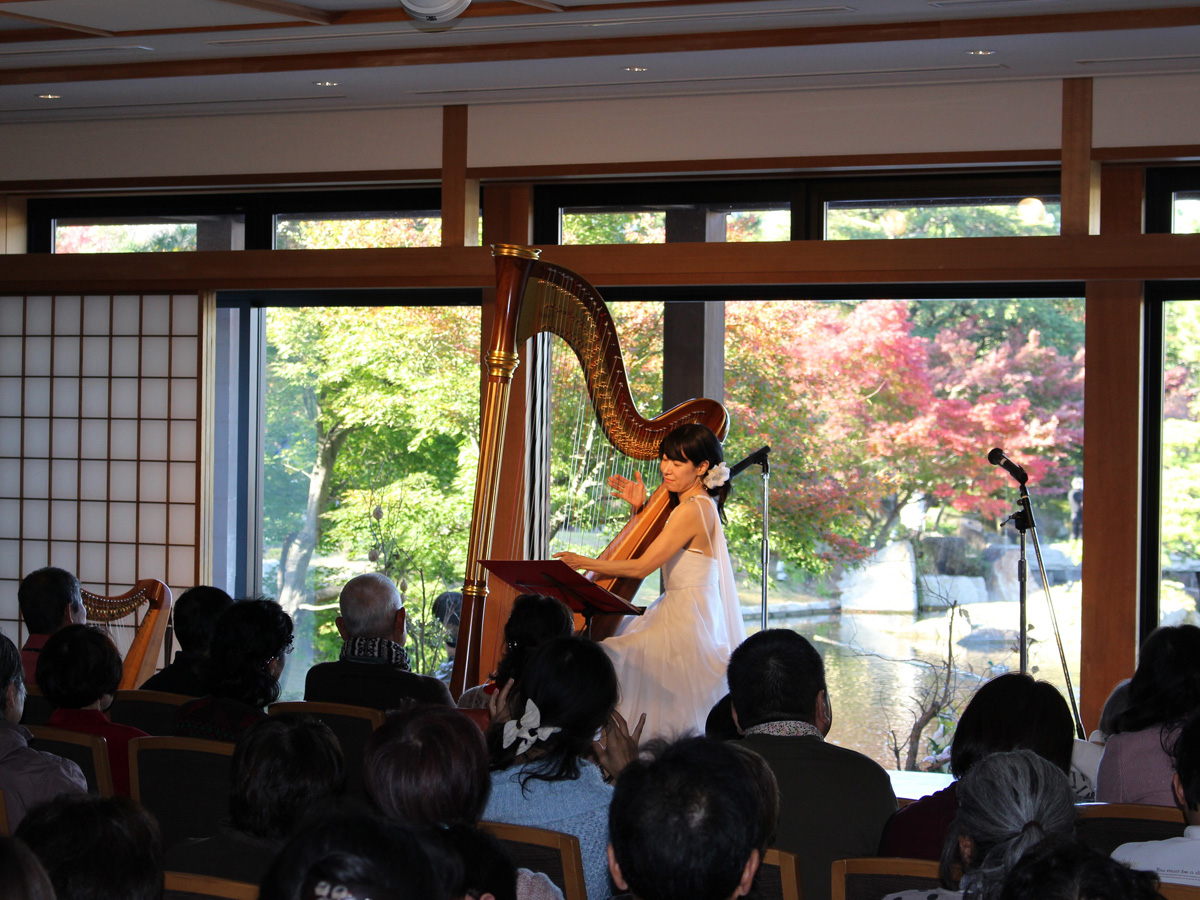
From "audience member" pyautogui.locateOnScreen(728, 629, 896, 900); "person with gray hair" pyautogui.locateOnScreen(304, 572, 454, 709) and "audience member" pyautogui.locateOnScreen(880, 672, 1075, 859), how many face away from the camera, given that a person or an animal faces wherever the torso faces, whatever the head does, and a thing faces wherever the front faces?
3

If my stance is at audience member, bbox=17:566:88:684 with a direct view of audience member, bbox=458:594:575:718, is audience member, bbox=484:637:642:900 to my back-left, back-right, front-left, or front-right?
front-right

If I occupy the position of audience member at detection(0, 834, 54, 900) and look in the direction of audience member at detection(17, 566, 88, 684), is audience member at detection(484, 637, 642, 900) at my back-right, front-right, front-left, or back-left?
front-right

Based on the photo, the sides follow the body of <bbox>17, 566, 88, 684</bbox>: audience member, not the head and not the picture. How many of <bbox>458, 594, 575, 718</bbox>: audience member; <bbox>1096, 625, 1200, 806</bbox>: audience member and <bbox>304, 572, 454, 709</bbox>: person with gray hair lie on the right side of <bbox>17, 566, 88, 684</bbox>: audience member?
3

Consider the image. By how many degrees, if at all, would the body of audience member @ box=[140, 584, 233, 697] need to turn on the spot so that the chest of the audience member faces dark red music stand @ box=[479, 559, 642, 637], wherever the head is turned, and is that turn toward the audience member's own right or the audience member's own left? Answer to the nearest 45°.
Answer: approximately 45° to the audience member's own right

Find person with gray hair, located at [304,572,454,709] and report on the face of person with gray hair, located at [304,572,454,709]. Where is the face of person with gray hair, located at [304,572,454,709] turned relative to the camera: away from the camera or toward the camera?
away from the camera

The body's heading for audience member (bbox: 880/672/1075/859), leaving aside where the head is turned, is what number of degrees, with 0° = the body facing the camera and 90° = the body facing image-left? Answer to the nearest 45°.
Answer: approximately 180°

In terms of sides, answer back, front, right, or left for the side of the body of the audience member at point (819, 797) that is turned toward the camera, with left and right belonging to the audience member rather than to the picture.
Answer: back

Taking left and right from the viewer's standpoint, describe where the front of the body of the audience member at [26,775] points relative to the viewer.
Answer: facing away from the viewer and to the right of the viewer

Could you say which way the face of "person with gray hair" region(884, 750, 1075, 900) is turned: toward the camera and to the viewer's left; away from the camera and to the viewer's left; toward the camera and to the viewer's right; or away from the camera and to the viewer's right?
away from the camera and to the viewer's left

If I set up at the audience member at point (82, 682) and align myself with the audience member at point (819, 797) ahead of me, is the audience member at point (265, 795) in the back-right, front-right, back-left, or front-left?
front-right

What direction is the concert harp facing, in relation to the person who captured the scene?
facing to the left of the viewer

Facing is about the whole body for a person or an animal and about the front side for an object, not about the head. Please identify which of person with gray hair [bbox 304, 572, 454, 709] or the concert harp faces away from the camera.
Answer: the person with gray hair

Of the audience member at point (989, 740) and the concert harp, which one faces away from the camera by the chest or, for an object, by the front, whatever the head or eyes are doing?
the audience member

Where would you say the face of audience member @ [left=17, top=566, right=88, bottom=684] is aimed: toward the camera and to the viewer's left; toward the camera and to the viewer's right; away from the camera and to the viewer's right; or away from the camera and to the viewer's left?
away from the camera and to the viewer's right

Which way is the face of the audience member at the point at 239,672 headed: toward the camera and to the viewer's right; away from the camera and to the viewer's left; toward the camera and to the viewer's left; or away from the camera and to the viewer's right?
away from the camera and to the viewer's right
